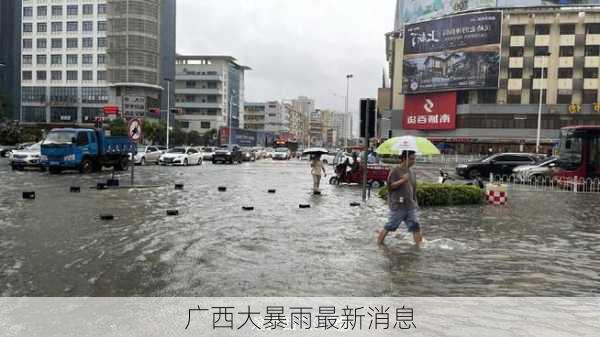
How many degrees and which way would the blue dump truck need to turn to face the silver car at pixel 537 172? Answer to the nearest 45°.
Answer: approximately 135° to its left

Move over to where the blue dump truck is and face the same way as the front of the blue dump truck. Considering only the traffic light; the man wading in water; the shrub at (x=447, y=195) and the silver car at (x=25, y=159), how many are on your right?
1

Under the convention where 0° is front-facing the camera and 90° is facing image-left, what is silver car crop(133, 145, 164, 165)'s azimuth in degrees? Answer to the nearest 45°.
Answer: approximately 45°

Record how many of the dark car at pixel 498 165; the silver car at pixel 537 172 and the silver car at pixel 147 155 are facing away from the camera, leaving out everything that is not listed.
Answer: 0

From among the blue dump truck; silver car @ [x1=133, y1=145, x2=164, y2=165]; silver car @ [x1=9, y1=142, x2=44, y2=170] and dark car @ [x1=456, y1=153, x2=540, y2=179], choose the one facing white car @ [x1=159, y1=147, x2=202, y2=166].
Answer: the dark car

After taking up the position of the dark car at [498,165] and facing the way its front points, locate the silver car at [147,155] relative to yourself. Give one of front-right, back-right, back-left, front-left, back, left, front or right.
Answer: front

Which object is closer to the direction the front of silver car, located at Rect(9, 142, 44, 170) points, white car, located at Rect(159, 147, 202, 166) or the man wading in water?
the man wading in water

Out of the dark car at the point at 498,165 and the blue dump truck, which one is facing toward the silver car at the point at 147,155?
the dark car

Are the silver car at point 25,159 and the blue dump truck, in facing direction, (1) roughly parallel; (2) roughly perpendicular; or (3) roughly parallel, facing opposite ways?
roughly parallel

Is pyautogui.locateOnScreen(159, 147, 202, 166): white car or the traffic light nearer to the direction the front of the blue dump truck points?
the traffic light

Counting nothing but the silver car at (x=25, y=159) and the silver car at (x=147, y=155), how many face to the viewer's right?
0

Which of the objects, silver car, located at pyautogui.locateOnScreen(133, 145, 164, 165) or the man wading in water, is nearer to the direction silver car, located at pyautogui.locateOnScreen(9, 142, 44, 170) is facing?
the man wading in water

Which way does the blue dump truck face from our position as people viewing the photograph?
facing the viewer and to the left of the viewer

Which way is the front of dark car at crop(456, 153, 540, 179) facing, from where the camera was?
facing to the left of the viewer

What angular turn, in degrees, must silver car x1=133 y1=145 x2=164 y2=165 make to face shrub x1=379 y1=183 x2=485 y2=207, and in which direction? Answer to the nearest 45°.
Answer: approximately 45° to its left
